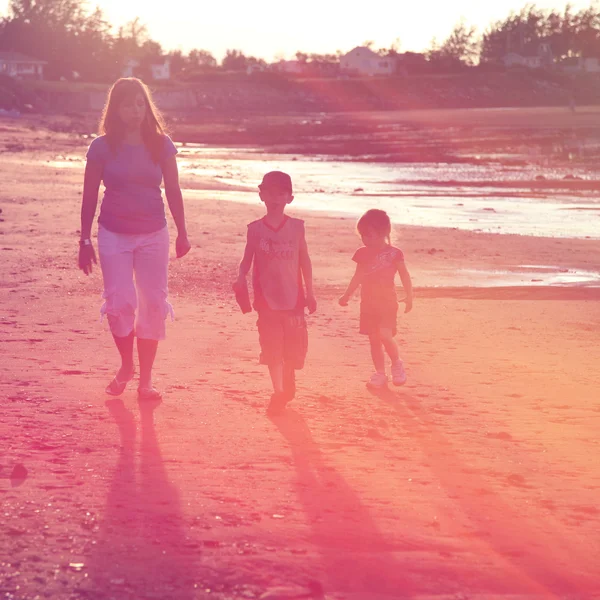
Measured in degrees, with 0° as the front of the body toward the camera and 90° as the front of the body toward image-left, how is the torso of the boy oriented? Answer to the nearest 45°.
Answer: approximately 0°

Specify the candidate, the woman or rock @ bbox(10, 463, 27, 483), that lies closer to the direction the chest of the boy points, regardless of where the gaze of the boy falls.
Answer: the rock

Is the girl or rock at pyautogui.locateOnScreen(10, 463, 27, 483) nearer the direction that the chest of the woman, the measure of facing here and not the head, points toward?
the rock

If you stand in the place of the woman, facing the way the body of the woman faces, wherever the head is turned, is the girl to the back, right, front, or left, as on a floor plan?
left

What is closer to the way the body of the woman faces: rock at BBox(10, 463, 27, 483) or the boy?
the rock

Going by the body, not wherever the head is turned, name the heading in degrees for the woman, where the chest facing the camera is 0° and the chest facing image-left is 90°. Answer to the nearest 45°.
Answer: approximately 0°

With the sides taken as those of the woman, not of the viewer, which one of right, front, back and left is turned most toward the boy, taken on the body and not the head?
left

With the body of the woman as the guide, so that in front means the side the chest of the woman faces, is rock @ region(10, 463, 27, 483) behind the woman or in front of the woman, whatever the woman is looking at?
in front

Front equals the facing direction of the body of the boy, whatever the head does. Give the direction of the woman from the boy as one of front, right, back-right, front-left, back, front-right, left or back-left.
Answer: right

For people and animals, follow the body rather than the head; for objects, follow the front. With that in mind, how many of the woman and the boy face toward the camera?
2
